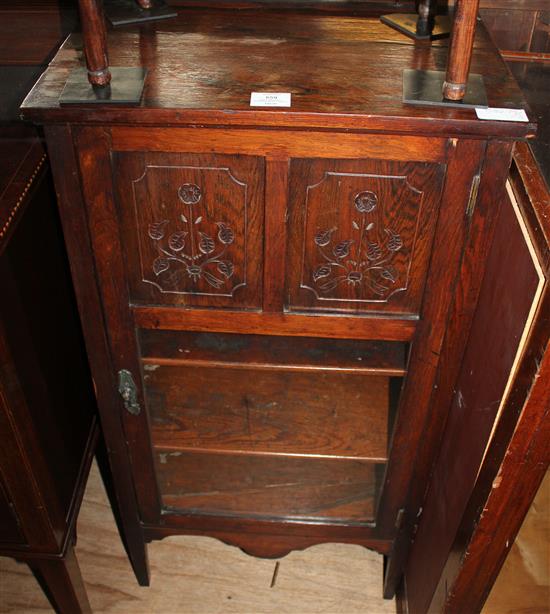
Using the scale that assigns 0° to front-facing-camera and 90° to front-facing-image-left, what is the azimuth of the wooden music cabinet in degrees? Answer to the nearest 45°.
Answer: approximately 0°
